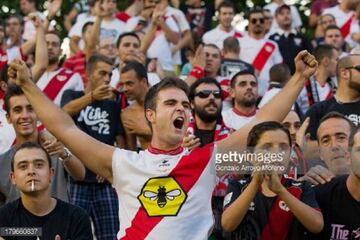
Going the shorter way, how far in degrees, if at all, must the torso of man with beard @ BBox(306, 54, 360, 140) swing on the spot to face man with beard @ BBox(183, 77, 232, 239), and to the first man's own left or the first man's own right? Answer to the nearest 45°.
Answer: approximately 135° to the first man's own right

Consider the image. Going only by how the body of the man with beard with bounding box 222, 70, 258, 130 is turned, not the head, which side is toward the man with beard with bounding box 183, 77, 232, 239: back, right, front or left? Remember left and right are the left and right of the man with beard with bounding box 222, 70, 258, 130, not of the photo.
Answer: right

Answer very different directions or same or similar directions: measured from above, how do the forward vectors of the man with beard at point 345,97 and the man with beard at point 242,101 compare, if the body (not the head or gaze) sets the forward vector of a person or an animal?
same or similar directions

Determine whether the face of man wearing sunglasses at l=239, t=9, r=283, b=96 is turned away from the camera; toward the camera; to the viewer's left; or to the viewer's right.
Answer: toward the camera

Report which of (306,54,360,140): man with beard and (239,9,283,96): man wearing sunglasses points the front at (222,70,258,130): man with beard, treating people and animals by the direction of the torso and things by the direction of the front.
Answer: the man wearing sunglasses

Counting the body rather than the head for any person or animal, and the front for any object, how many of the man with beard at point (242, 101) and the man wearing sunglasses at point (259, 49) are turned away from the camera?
0

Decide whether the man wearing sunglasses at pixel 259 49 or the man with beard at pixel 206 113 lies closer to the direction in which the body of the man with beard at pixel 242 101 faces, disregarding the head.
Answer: the man with beard

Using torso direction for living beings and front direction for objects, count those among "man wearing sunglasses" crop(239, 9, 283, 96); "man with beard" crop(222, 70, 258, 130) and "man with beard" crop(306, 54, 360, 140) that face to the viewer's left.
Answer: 0

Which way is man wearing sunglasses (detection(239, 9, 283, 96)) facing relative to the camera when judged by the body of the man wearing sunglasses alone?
toward the camera

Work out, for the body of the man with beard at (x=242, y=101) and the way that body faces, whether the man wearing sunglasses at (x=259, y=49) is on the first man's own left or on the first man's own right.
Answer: on the first man's own left

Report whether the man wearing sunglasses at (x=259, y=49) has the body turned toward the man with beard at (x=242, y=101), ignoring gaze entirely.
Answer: yes
